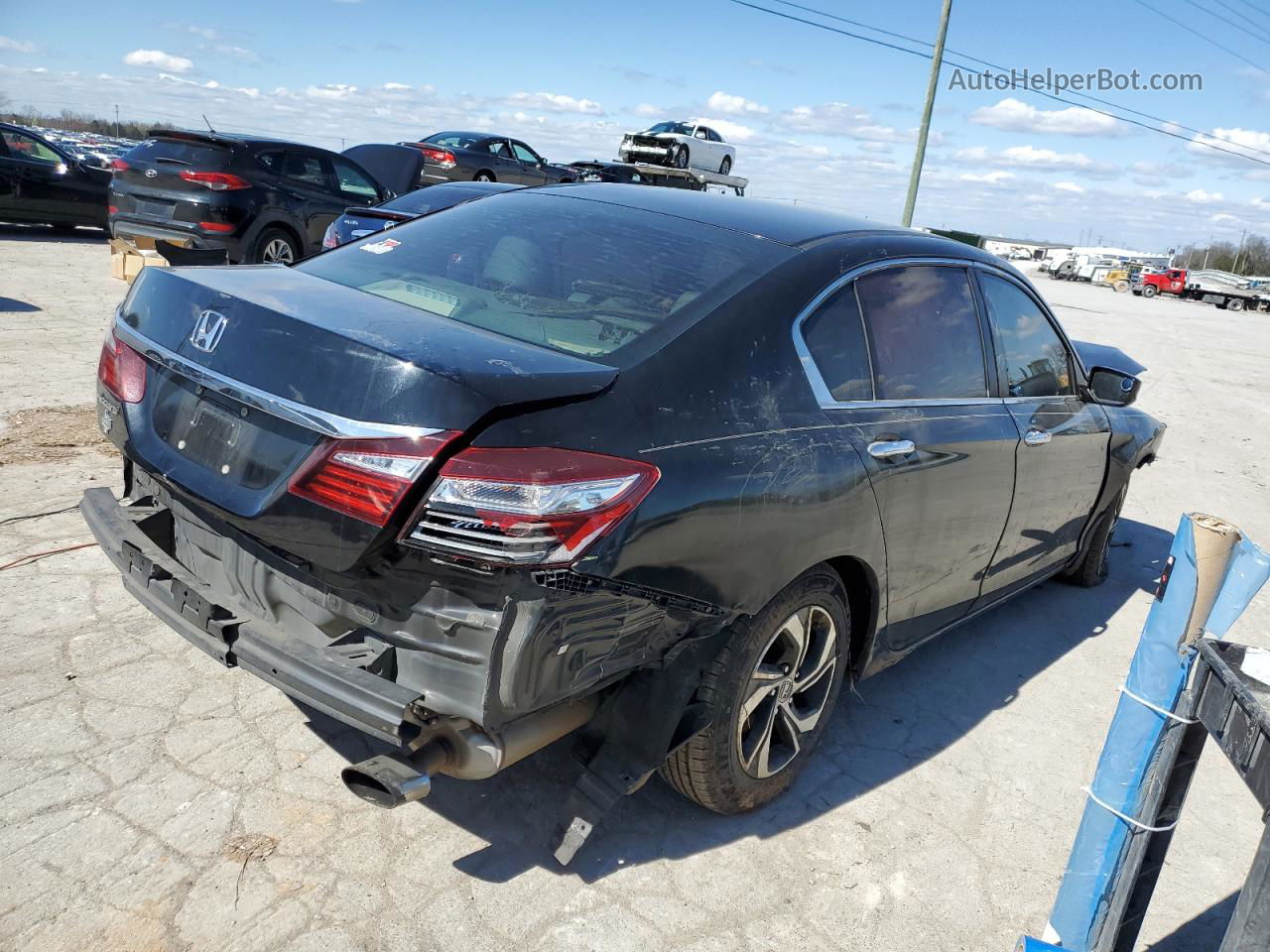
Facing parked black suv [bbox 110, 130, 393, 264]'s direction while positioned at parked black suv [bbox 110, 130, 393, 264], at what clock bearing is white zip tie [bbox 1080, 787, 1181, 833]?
The white zip tie is roughly at 4 o'clock from the parked black suv.

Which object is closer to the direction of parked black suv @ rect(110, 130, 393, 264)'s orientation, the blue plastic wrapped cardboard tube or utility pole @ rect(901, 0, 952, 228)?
the utility pole

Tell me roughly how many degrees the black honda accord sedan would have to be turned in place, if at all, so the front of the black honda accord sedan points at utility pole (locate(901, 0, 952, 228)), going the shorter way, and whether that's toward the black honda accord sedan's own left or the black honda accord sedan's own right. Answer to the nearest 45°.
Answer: approximately 45° to the black honda accord sedan's own left

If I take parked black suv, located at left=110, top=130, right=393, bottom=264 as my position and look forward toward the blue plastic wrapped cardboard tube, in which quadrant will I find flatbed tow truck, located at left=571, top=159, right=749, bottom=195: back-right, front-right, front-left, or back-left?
back-left

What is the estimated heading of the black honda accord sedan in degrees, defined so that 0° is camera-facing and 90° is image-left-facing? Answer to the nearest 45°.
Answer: approximately 225°

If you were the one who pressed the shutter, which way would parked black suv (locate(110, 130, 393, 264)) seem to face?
facing away from the viewer and to the right of the viewer
